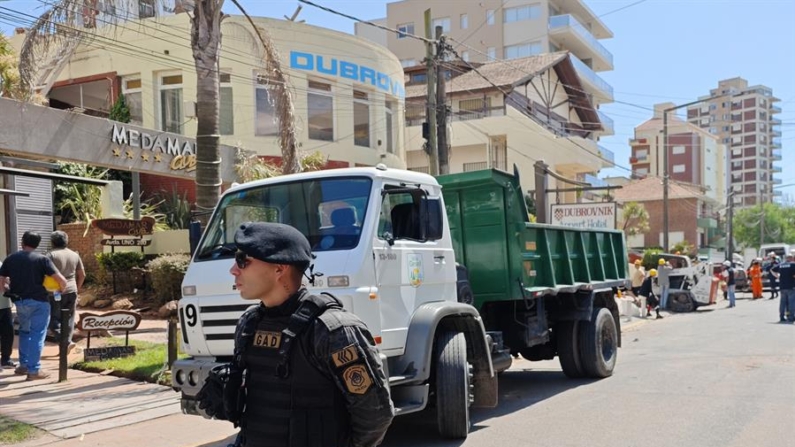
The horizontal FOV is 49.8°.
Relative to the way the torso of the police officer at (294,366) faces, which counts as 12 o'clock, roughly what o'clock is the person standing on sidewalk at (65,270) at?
The person standing on sidewalk is roughly at 4 o'clock from the police officer.

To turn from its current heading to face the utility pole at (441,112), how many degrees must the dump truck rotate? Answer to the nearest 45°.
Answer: approximately 135° to its right

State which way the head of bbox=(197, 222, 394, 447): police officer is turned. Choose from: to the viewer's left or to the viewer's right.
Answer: to the viewer's left

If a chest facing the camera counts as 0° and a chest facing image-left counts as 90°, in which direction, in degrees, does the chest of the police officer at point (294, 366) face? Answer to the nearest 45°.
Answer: approximately 45°

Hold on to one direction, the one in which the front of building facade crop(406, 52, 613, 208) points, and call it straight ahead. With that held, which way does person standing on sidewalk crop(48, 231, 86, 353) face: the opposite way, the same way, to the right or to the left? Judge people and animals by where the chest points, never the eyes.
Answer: the opposite way

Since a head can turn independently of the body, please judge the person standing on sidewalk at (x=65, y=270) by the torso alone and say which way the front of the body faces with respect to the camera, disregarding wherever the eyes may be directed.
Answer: away from the camera

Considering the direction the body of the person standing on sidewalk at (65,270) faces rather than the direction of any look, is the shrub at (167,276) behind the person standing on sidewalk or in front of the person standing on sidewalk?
in front

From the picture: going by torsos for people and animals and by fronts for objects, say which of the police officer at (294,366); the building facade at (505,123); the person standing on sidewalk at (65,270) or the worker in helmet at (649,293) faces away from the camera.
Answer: the person standing on sidewalk

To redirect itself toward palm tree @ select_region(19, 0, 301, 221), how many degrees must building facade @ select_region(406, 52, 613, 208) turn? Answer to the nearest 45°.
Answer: approximately 45° to its right

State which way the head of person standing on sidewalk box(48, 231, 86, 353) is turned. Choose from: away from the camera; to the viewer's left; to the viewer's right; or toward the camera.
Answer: away from the camera
